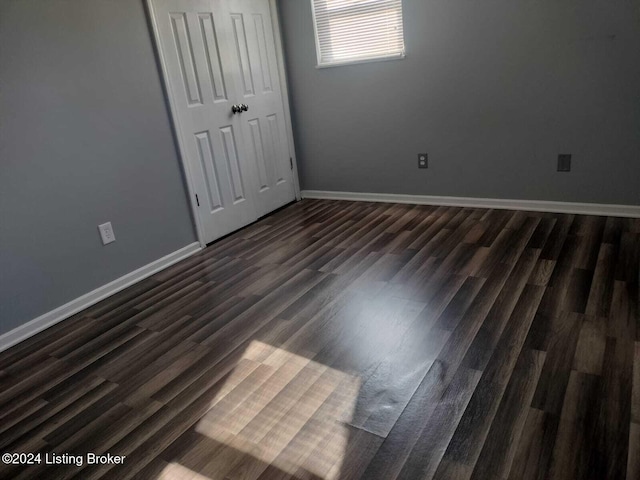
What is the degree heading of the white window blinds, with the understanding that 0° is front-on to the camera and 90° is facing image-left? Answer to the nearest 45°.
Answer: approximately 0°

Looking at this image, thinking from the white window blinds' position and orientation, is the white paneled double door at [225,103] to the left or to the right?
on its right
